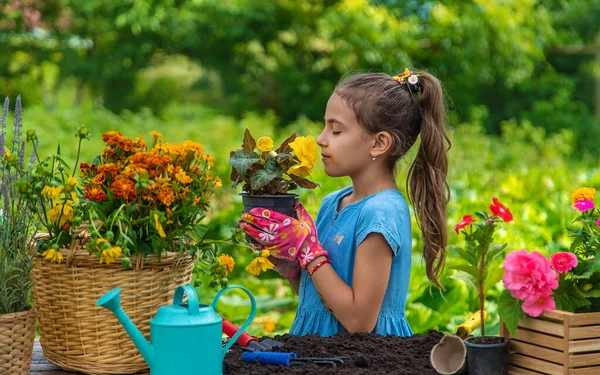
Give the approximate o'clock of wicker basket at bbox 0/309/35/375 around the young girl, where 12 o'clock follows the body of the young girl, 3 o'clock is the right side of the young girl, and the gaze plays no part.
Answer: The wicker basket is roughly at 11 o'clock from the young girl.

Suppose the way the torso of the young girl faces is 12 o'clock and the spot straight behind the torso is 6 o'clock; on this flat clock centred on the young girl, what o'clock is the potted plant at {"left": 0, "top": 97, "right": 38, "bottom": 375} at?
The potted plant is roughly at 11 o'clock from the young girl.

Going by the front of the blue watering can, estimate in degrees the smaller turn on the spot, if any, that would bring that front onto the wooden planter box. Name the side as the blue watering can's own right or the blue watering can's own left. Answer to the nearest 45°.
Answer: approximately 180°

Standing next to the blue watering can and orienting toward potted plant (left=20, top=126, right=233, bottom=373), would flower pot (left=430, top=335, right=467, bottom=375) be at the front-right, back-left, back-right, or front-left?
back-right

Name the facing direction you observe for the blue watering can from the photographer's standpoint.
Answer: facing to the left of the viewer

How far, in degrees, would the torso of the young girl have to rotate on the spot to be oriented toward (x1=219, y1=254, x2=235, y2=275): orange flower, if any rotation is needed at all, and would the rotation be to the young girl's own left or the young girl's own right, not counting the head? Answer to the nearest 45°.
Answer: approximately 45° to the young girl's own left

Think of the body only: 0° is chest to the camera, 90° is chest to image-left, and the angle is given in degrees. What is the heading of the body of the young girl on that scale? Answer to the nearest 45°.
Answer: approximately 90°

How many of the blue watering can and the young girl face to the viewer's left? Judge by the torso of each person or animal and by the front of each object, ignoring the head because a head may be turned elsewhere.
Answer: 2

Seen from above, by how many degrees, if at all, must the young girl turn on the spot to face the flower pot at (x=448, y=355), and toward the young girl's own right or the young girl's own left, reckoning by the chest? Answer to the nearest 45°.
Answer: approximately 90° to the young girl's own left

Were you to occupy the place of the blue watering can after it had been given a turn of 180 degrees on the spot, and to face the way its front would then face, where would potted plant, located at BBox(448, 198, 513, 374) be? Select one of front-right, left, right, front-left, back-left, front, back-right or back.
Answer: front

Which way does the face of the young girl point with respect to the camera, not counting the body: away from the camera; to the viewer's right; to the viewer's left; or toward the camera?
to the viewer's left
